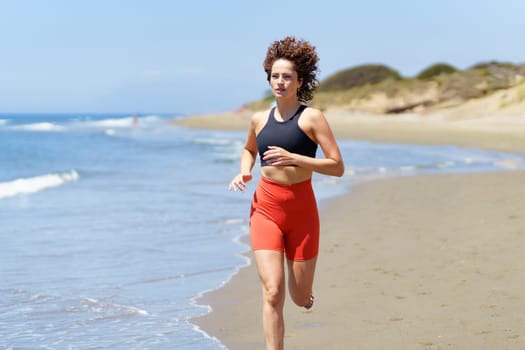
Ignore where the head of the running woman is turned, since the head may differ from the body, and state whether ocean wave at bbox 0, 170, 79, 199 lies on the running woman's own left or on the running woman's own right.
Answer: on the running woman's own right

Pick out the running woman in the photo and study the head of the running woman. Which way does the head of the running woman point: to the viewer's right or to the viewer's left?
to the viewer's left

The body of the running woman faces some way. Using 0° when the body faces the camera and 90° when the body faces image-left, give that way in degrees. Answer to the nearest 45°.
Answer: approximately 45°
